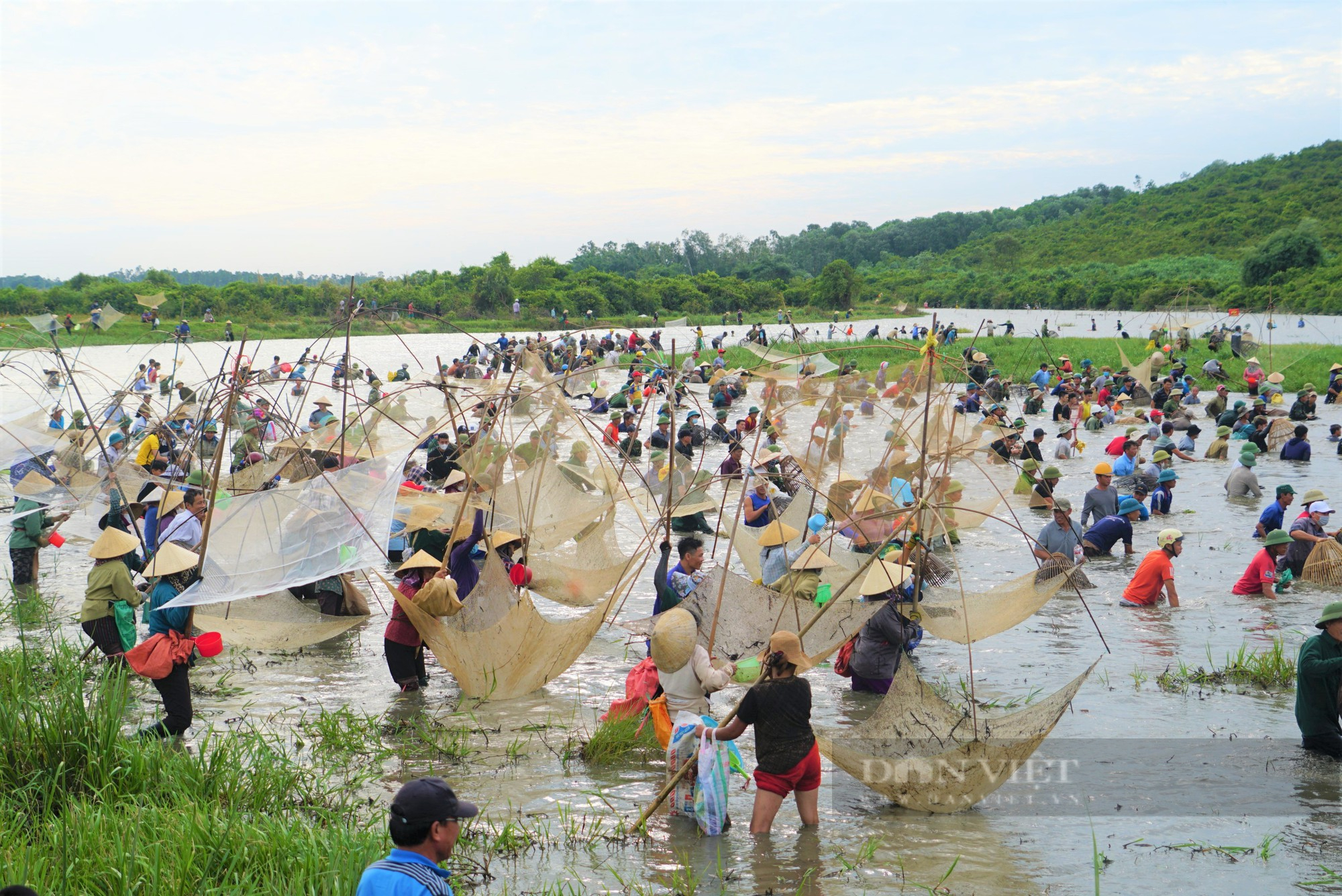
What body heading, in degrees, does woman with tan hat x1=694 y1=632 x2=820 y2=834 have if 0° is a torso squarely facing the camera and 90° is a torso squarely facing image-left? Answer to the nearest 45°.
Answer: approximately 180°

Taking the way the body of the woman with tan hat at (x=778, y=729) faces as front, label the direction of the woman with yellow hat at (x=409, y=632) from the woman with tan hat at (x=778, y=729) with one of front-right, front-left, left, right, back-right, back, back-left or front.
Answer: front-left

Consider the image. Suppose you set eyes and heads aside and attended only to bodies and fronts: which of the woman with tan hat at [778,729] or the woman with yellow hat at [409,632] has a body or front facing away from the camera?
the woman with tan hat at [778,729]

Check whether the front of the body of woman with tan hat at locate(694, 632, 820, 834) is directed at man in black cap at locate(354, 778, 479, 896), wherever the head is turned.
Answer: no

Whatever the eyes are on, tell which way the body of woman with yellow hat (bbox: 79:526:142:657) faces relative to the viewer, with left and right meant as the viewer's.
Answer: facing away from the viewer and to the right of the viewer

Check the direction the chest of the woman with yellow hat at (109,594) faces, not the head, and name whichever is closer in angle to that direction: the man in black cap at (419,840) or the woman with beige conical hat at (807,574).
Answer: the woman with beige conical hat

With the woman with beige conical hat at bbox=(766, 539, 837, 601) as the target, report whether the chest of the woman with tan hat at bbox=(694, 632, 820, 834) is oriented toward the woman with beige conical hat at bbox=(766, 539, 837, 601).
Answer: yes

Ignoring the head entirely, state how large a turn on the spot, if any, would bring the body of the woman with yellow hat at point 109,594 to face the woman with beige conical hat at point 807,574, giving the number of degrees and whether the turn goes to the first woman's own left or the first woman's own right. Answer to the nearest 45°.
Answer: approximately 45° to the first woman's own right

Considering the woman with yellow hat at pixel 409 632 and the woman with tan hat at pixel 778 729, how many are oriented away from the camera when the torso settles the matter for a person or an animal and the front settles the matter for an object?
1

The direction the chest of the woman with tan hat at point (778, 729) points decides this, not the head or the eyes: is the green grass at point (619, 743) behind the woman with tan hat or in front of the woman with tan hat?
in front
